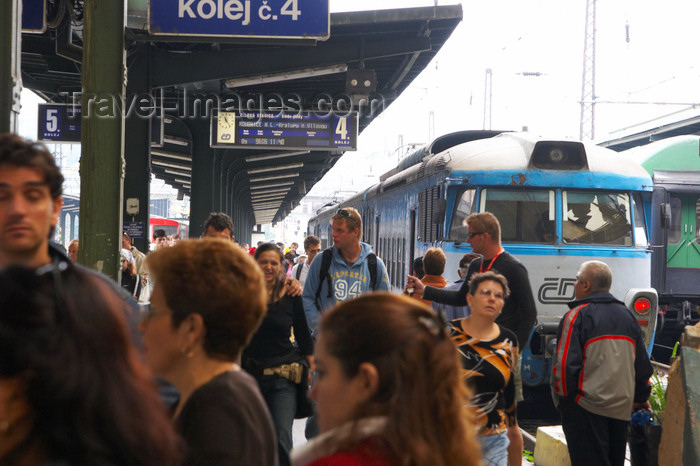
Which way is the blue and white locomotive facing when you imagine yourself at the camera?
facing the viewer and to the right of the viewer

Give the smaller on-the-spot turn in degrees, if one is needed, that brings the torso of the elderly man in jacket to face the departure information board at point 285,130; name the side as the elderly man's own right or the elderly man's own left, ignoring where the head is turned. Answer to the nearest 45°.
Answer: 0° — they already face it

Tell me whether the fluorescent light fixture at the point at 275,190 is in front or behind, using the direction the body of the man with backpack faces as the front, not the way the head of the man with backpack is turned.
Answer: behind

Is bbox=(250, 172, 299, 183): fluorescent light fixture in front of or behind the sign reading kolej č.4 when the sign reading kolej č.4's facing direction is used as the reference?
behind

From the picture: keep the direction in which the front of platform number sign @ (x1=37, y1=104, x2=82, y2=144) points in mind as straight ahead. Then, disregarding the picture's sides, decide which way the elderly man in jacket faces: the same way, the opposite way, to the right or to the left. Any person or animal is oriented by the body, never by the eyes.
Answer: the opposite way

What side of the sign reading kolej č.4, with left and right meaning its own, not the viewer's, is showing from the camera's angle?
front

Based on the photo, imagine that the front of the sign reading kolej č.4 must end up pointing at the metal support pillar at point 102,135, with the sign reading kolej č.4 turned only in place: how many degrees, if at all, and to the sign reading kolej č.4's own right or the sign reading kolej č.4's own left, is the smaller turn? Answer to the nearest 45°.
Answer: approximately 45° to the sign reading kolej č.4's own right

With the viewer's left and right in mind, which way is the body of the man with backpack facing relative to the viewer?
facing the viewer

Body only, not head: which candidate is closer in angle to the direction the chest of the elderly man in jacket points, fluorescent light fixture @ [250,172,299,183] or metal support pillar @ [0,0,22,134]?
the fluorescent light fixture

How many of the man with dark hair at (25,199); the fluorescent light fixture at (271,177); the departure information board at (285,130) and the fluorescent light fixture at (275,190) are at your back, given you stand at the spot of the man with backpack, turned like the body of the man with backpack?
3

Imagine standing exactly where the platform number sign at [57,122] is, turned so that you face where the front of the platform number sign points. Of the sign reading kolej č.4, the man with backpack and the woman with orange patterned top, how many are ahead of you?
3

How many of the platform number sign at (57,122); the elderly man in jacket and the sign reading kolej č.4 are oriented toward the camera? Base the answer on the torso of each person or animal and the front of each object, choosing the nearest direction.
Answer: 2

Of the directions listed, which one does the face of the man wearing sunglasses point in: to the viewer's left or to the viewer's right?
to the viewer's left
